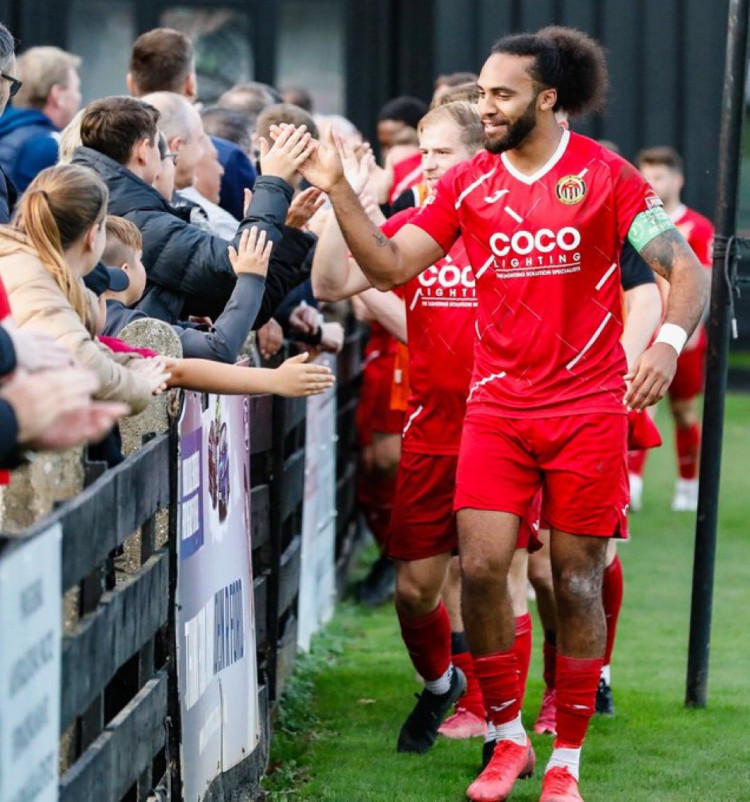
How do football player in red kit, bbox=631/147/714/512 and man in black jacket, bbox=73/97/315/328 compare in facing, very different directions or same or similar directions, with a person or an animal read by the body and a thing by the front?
very different directions

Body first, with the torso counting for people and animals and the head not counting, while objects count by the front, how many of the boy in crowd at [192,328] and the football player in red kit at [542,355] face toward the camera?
1

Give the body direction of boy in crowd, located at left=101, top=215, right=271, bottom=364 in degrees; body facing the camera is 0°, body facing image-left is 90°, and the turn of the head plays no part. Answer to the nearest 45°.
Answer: approximately 225°

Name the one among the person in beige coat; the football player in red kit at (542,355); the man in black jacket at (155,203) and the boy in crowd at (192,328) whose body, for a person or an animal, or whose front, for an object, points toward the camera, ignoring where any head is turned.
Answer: the football player in red kit

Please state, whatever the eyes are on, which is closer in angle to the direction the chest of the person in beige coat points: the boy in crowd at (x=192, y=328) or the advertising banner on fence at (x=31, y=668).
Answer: the boy in crowd

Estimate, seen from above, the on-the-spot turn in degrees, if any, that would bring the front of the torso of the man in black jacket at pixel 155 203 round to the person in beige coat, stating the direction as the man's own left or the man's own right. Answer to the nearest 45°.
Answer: approximately 135° to the man's own right

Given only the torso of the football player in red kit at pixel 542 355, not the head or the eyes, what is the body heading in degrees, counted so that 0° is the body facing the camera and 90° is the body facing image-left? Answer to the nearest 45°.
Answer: approximately 0°

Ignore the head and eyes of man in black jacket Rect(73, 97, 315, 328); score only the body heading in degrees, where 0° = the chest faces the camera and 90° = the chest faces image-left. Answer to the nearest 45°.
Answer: approximately 225°

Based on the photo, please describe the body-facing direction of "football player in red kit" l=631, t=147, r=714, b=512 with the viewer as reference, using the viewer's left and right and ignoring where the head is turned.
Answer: facing the viewer and to the left of the viewer

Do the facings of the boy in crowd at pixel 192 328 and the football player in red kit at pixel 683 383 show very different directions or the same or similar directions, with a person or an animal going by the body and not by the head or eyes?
very different directions

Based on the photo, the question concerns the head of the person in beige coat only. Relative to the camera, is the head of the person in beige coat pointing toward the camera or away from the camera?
away from the camera

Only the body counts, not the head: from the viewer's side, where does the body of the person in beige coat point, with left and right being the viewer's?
facing away from the viewer and to the right of the viewer

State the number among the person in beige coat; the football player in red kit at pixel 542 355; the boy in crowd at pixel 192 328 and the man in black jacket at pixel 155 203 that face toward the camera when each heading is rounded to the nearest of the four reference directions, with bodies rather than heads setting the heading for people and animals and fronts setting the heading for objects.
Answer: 1

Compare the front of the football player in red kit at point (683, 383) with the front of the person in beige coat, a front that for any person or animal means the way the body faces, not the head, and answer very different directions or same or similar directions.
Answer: very different directions
